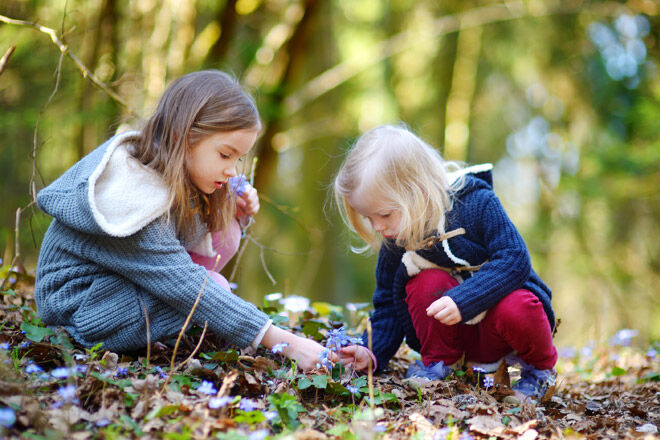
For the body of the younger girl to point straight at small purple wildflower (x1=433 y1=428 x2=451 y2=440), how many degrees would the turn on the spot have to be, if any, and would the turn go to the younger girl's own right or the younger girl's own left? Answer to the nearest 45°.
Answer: approximately 45° to the younger girl's own left

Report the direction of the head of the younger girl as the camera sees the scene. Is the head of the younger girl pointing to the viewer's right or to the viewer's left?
to the viewer's left

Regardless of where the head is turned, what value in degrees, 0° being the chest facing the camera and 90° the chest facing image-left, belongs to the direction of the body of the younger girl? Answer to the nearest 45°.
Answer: approximately 45°

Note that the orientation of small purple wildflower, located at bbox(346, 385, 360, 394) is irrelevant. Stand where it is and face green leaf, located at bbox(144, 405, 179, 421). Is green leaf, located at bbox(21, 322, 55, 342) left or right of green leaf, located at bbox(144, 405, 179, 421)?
right
